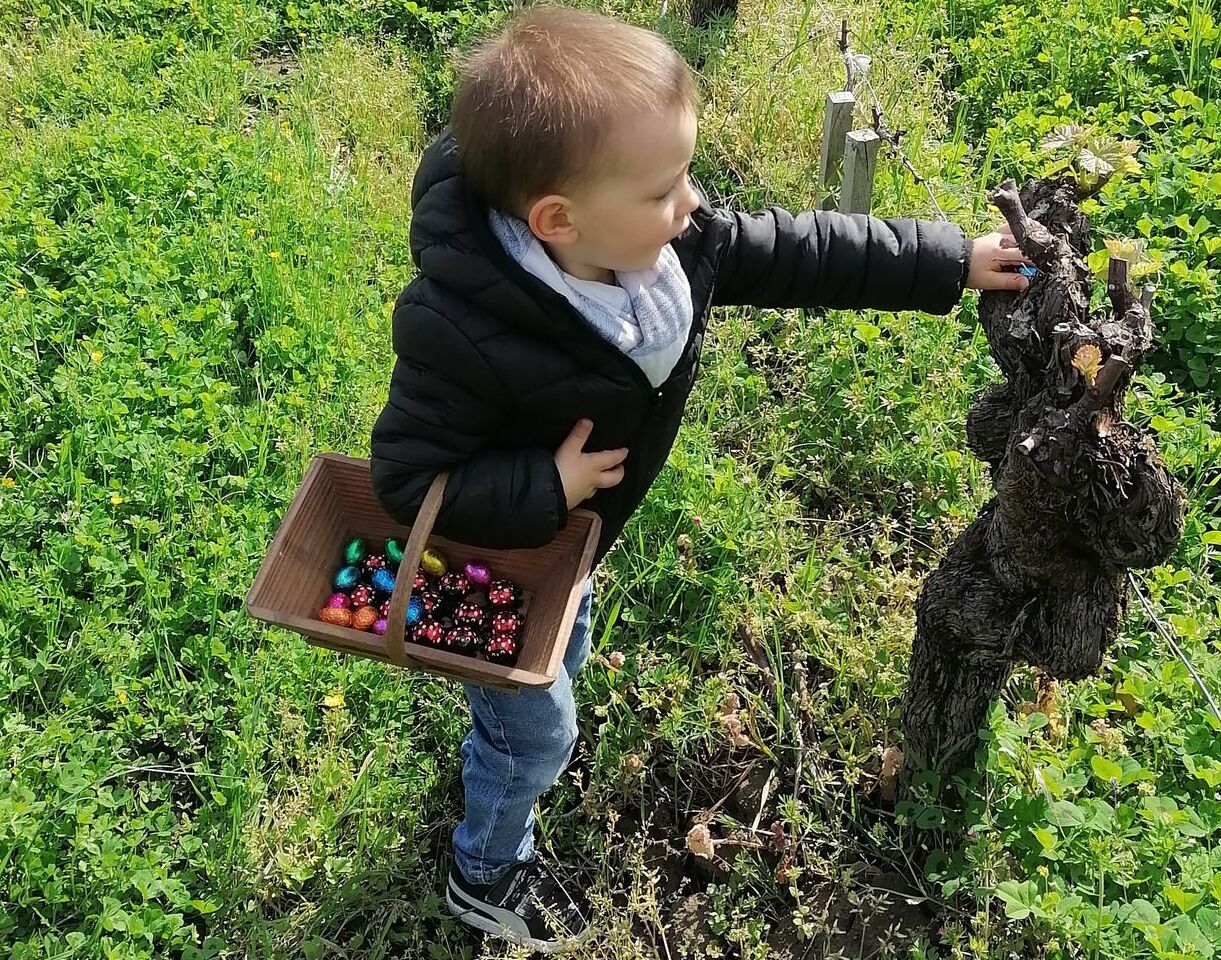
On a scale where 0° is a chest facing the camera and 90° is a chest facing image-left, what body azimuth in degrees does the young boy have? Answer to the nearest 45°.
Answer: approximately 315°

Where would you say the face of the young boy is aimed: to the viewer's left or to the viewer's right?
to the viewer's right
